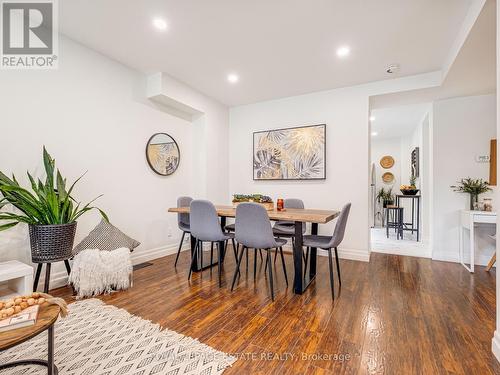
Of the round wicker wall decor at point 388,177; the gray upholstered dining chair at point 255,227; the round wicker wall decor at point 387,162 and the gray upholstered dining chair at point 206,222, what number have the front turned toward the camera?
2

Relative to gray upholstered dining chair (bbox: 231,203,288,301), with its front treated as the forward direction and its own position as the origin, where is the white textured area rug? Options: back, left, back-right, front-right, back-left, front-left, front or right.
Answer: back

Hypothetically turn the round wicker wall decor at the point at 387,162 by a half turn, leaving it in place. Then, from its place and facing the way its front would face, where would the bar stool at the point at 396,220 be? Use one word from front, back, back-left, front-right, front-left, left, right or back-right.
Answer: back

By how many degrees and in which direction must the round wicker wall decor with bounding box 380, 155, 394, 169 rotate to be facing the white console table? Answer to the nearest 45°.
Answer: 0° — it already faces it

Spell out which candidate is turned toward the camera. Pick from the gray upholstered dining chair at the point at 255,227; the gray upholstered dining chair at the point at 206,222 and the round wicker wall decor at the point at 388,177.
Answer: the round wicker wall decor

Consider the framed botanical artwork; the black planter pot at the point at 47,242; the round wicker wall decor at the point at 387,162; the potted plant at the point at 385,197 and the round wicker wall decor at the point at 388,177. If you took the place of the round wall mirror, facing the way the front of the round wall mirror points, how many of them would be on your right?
1

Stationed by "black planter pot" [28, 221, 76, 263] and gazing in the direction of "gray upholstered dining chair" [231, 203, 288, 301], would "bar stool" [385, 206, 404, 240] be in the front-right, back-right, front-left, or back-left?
front-left

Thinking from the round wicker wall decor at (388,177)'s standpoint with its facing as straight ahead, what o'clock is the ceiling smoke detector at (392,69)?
The ceiling smoke detector is roughly at 12 o'clock from the round wicker wall decor.

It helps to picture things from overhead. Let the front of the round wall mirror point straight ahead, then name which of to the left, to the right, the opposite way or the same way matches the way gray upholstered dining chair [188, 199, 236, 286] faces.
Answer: to the left

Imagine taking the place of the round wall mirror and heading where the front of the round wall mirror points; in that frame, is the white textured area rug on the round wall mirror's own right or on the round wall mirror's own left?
on the round wall mirror's own right

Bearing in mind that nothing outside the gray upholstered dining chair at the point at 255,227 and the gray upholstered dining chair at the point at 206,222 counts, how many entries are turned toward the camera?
0

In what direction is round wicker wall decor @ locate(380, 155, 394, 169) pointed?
toward the camera

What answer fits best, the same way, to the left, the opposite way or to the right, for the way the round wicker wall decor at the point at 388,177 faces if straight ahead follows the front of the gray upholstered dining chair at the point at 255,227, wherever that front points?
the opposite way

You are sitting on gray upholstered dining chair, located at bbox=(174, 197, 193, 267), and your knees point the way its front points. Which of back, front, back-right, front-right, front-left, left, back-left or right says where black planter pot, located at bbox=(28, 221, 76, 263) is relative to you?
right

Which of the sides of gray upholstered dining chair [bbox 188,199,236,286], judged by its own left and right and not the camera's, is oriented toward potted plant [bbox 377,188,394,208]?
front

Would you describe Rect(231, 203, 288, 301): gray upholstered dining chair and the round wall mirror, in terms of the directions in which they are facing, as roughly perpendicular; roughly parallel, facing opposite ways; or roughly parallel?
roughly perpendicular

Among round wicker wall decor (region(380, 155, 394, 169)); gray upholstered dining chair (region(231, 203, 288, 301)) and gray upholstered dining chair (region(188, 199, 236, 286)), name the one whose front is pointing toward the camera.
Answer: the round wicker wall decor

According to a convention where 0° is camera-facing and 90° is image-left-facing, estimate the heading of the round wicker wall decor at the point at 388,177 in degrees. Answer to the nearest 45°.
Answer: approximately 0°

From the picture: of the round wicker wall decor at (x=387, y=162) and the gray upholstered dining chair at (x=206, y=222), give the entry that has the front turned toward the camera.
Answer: the round wicker wall decor

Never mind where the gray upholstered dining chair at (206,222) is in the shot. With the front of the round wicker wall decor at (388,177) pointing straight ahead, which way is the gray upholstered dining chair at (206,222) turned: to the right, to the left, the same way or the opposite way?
the opposite way
